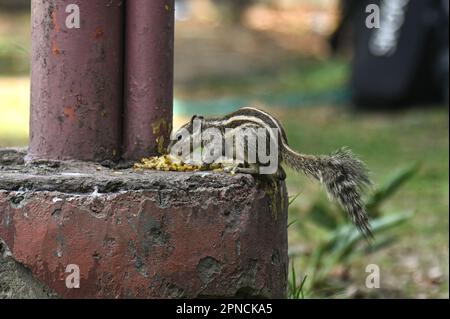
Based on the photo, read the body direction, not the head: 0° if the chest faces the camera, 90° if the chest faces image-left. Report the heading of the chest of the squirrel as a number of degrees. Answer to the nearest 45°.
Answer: approximately 90°

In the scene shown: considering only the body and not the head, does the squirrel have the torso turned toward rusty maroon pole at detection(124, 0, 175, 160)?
yes

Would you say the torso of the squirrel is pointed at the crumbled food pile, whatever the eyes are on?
yes

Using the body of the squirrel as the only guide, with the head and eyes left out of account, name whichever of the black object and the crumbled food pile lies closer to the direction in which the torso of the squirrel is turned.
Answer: the crumbled food pile

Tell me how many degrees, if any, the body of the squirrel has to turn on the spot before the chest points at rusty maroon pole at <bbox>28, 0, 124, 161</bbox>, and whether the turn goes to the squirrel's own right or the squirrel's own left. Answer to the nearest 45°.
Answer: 0° — it already faces it

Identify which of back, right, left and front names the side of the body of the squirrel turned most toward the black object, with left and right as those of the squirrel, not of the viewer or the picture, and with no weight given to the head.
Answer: right
